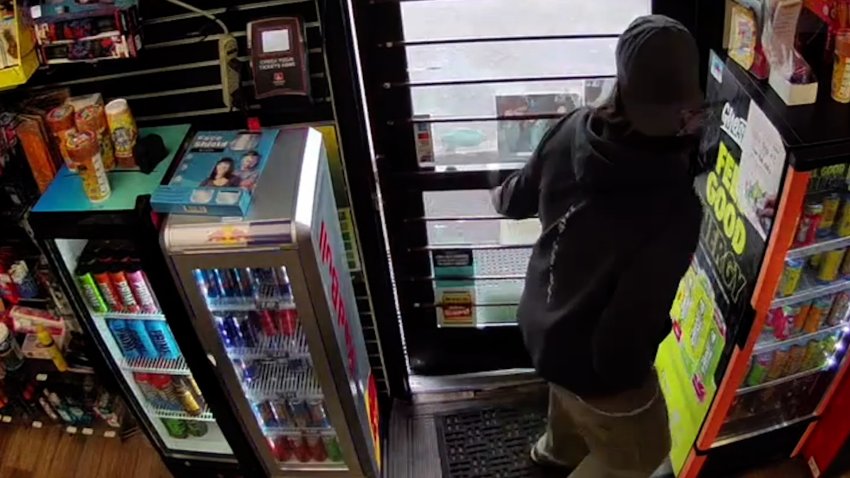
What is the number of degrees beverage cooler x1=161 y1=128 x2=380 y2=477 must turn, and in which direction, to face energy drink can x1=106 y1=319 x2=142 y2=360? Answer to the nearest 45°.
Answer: approximately 135° to its right

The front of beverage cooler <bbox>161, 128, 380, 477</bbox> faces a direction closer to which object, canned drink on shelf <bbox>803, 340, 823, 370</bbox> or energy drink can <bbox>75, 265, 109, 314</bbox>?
the canned drink on shelf

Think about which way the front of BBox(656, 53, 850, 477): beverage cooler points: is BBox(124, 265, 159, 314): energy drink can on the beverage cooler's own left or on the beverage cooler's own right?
on the beverage cooler's own right

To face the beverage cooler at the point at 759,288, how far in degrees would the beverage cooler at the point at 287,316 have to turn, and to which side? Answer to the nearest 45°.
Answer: approximately 90° to its left

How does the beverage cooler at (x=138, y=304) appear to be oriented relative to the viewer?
toward the camera

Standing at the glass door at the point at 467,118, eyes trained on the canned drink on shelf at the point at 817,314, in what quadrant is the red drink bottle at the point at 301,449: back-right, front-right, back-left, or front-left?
back-right

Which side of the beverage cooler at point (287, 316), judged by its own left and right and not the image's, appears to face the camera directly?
front

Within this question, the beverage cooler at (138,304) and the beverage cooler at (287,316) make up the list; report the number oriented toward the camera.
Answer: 2
